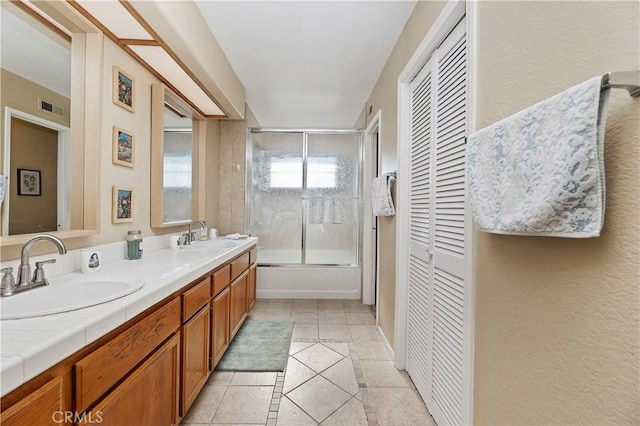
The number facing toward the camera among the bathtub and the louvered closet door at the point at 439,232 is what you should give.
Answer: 1

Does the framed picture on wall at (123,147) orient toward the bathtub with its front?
no

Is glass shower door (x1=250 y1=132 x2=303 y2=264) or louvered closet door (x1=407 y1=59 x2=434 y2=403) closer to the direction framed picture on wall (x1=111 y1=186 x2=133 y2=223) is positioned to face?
the louvered closet door

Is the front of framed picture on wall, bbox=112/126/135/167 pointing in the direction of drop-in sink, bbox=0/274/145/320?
no

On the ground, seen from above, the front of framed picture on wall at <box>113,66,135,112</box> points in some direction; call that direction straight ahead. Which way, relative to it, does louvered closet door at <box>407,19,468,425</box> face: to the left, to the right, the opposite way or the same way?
the opposite way

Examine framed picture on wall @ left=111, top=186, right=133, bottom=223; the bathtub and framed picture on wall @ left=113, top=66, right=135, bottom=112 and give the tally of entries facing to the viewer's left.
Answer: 0

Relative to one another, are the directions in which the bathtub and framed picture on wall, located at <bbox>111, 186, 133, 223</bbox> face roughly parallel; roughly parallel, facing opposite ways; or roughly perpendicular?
roughly perpendicular

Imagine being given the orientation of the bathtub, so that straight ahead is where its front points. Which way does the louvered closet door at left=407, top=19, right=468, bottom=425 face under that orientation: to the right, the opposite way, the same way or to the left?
to the right

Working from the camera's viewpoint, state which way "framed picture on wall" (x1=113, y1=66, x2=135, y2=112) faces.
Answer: facing the viewer and to the right of the viewer

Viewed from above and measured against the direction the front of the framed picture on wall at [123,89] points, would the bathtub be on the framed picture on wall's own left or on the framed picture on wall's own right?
on the framed picture on wall's own left

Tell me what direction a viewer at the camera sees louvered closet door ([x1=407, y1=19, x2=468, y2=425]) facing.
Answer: facing to the left of the viewer

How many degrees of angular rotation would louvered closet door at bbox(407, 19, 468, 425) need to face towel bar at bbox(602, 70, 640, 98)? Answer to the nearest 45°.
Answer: approximately 90° to its left

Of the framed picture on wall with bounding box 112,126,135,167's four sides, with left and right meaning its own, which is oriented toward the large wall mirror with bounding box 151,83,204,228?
left

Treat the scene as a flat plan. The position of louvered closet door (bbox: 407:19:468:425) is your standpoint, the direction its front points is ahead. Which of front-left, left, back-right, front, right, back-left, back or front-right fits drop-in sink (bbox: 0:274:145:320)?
front-left

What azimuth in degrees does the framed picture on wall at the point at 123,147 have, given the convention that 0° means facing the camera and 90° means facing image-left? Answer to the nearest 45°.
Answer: approximately 315°

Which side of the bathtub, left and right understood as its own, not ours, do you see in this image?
front

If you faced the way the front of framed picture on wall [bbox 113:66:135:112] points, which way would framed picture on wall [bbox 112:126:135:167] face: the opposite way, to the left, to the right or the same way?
the same way

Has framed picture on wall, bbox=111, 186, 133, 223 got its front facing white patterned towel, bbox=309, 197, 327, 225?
no
